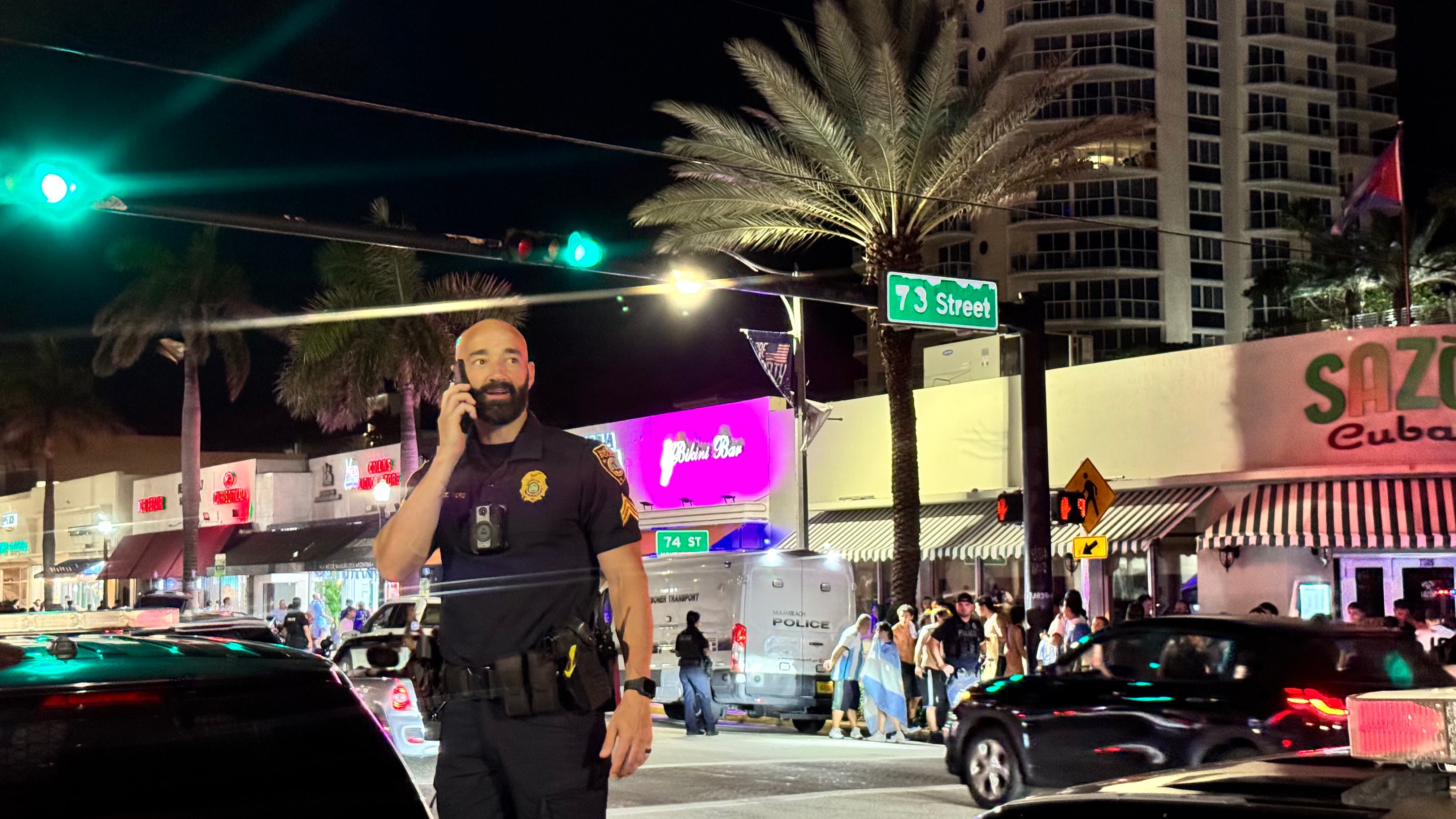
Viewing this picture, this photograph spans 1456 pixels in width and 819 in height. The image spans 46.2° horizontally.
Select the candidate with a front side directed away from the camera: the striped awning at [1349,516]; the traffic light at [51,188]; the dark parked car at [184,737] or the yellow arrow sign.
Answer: the dark parked car

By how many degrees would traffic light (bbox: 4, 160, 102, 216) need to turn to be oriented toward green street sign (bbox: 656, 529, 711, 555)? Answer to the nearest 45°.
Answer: approximately 135° to its left

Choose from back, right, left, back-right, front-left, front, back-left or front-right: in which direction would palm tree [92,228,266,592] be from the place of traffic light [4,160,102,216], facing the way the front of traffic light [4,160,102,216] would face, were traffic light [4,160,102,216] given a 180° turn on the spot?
front

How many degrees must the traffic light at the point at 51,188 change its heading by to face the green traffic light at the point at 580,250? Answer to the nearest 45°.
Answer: approximately 90° to its left

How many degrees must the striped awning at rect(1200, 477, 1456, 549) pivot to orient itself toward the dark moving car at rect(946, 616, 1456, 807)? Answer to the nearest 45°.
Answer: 0° — it already faces it

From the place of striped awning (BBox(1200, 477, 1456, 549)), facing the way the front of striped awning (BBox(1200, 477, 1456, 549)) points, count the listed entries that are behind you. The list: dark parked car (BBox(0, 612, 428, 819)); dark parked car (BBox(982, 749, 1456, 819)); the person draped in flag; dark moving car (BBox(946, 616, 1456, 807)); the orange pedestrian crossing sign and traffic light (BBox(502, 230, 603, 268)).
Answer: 0

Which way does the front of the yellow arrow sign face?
toward the camera

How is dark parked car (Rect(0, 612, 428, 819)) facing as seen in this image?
away from the camera

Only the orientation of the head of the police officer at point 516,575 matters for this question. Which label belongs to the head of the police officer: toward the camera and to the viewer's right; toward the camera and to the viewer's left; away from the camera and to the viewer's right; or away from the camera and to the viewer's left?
toward the camera and to the viewer's right

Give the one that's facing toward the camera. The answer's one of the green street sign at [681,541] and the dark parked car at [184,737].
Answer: the green street sign

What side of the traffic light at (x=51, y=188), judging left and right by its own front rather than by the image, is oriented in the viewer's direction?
front

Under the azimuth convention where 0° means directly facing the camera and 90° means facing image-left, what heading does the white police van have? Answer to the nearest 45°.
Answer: approximately 135°

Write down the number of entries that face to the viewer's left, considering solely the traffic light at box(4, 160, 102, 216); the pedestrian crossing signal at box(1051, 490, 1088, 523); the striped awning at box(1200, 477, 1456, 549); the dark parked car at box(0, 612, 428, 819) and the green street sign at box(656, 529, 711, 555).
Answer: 0

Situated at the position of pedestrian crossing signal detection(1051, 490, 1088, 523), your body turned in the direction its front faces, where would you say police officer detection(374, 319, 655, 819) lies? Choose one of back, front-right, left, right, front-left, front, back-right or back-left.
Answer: front
